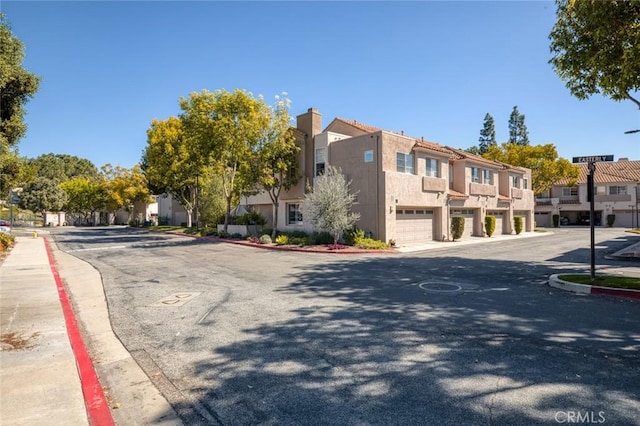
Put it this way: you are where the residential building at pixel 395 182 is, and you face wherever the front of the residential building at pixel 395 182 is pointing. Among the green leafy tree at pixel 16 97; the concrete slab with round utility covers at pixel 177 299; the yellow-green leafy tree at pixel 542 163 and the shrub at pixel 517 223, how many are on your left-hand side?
2

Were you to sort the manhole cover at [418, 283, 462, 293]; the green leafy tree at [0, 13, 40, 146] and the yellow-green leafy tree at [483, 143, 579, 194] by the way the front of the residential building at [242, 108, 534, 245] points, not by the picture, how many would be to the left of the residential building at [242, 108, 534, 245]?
1

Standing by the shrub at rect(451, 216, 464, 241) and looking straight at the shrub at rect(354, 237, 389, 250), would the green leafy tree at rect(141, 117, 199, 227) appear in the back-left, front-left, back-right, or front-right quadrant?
front-right

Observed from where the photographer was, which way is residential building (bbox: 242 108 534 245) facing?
facing the viewer and to the right of the viewer

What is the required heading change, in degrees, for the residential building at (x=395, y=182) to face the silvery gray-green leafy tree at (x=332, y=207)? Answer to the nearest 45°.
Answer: approximately 90° to its right

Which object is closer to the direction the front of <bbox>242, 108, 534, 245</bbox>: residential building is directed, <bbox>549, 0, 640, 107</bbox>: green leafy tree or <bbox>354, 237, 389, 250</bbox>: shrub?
the green leafy tree

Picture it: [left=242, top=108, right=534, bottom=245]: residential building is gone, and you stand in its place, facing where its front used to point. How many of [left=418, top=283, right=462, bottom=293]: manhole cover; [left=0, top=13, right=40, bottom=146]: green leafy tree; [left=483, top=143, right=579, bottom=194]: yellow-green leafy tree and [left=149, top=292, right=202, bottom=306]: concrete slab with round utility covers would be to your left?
1

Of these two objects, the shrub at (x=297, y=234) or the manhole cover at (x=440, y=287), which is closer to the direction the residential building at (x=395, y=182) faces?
the manhole cover

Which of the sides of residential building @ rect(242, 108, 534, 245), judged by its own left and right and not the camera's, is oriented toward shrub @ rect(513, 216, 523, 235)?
left

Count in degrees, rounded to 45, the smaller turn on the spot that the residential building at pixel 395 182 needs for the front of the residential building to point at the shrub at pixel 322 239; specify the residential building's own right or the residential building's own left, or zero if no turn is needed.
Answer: approximately 90° to the residential building's own right

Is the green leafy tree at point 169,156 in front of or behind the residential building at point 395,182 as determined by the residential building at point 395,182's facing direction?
behind

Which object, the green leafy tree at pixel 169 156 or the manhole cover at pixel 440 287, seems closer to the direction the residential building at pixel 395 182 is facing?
the manhole cover

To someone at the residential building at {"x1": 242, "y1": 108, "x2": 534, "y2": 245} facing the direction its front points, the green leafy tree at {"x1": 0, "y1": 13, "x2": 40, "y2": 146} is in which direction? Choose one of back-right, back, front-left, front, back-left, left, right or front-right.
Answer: right

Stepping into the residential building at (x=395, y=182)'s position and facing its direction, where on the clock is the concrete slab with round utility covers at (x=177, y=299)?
The concrete slab with round utility covers is roughly at 2 o'clock from the residential building.
